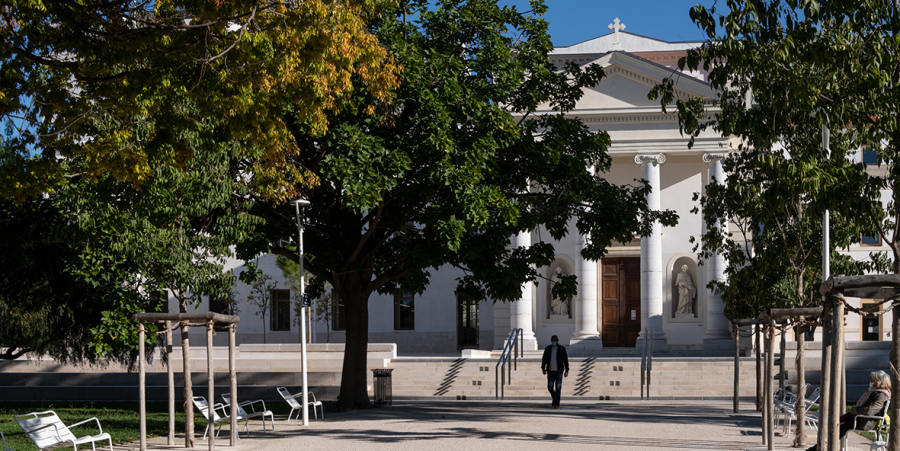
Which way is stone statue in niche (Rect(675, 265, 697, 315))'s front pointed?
toward the camera

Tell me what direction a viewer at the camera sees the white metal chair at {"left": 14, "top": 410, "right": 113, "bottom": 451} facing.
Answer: facing the viewer and to the right of the viewer

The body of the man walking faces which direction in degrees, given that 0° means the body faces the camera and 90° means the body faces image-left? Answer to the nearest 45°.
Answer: approximately 0°

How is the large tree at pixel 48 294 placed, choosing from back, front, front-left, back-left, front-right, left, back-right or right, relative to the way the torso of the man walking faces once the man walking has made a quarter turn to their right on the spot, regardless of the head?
front

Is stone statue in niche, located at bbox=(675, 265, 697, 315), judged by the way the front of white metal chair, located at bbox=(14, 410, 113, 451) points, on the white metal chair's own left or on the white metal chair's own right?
on the white metal chair's own left

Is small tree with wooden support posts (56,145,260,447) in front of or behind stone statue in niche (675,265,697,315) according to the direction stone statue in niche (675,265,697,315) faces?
in front

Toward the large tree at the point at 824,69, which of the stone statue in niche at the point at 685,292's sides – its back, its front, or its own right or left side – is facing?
front

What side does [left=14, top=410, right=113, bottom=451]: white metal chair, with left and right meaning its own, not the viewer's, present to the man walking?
left

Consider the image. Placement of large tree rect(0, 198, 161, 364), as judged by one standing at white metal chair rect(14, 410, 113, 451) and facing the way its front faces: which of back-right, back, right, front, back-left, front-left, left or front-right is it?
back-left

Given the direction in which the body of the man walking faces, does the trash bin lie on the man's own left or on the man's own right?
on the man's own right

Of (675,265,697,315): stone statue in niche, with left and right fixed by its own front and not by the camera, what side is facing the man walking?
front

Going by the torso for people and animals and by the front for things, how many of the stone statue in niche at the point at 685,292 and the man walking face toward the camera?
2
